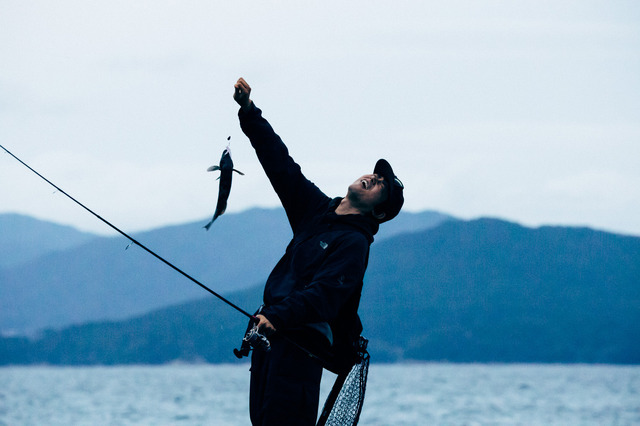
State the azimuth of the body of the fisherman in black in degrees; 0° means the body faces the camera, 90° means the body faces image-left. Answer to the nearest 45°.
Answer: approximately 45°
